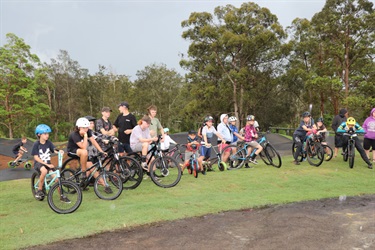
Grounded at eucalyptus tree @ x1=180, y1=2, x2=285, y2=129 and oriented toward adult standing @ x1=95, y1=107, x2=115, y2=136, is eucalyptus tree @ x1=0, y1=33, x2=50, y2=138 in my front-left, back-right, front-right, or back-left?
front-right

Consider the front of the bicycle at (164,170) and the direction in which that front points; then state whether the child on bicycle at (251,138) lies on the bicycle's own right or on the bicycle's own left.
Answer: on the bicycle's own left

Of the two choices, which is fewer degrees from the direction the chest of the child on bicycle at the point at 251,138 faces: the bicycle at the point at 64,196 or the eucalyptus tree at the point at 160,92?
the bicycle

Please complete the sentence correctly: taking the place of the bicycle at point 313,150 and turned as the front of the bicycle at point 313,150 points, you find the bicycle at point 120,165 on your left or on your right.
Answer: on your right

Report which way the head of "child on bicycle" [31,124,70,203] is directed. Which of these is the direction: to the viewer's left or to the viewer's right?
to the viewer's right

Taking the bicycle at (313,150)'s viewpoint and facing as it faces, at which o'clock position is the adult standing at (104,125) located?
The adult standing is roughly at 3 o'clock from the bicycle.

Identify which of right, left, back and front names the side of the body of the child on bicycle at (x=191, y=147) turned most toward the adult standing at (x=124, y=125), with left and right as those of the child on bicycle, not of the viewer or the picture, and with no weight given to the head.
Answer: right

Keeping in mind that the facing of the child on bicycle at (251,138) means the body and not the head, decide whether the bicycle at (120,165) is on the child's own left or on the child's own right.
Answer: on the child's own right

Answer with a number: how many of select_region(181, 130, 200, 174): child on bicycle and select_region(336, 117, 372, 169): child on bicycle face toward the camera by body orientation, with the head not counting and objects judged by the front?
2

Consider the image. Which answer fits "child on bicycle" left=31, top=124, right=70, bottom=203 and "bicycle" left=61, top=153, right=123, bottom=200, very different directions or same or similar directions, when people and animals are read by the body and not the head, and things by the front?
same or similar directions

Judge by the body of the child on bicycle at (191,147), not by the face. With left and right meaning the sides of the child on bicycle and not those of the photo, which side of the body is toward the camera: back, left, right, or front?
front
